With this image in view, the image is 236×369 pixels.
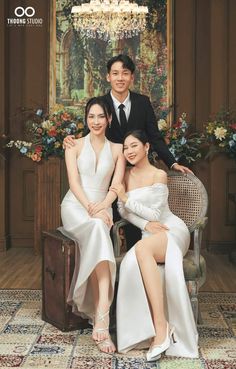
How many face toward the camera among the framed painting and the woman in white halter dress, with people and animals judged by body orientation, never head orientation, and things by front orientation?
2

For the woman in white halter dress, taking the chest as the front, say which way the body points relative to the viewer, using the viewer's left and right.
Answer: facing the viewer

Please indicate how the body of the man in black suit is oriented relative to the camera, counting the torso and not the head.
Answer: toward the camera

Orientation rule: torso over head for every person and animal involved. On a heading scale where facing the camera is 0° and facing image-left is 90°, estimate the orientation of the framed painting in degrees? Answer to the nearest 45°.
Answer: approximately 0°

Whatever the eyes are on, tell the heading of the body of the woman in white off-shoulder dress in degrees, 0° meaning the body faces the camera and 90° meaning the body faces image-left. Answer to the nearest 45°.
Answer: approximately 45°

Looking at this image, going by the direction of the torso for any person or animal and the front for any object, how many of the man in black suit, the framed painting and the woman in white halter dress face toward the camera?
3

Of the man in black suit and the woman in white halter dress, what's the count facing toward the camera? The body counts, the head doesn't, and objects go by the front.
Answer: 2
